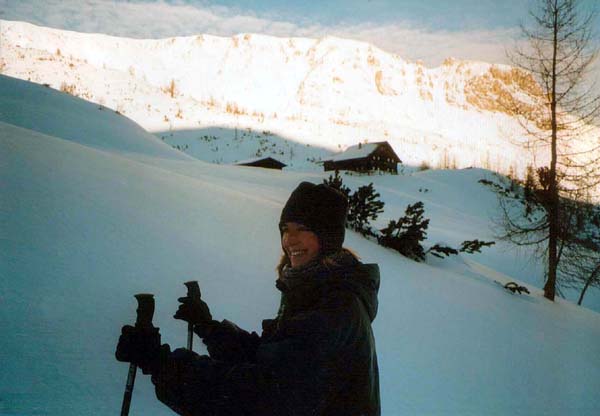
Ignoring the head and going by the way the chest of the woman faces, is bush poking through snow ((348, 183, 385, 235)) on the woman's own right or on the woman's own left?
on the woman's own right

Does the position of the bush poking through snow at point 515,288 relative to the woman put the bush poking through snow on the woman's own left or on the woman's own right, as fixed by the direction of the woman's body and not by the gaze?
on the woman's own right

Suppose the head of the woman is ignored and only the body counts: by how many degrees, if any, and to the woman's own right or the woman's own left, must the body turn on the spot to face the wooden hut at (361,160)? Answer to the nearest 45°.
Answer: approximately 90° to the woman's own right

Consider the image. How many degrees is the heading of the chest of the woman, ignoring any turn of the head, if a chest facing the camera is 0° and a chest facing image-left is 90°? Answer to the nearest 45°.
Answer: approximately 90°

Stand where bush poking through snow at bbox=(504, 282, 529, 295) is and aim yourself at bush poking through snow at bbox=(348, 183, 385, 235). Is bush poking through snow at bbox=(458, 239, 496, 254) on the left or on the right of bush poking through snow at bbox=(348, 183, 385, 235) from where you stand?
right
